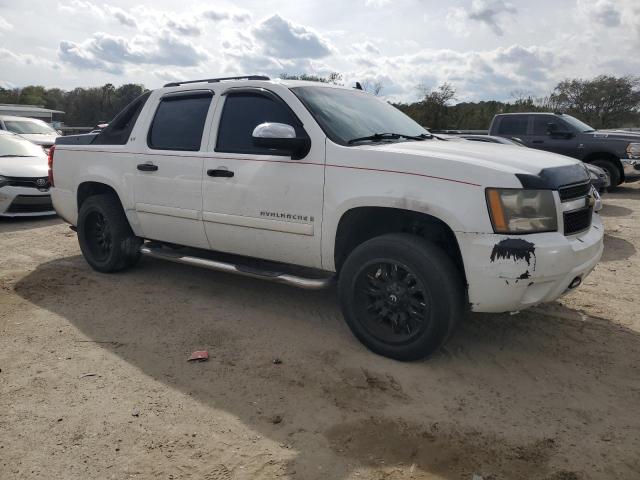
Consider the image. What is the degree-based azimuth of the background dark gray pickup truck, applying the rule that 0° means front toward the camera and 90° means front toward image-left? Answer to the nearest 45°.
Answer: approximately 315°

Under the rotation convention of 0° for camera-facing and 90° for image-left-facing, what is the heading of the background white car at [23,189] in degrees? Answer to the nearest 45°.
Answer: approximately 315°

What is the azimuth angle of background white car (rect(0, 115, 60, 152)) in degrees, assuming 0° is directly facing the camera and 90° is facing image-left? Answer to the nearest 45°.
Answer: approximately 315°

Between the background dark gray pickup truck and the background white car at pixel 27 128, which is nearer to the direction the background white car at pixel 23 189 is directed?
the background dark gray pickup truck

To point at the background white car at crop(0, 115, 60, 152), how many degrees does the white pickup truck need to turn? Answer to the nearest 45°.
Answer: approximately 180°

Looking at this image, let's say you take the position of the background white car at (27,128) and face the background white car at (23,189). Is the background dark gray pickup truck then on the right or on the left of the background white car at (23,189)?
left

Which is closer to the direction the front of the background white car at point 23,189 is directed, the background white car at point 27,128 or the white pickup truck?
the white pickup truck

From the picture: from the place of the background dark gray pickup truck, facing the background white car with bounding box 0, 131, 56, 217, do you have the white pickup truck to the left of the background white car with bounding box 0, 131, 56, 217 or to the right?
left

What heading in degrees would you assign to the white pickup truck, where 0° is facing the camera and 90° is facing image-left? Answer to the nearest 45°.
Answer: approximately 315°

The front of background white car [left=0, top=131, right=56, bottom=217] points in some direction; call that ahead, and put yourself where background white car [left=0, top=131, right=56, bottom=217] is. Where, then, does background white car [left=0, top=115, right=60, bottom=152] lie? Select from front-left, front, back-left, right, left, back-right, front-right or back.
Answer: back-left
